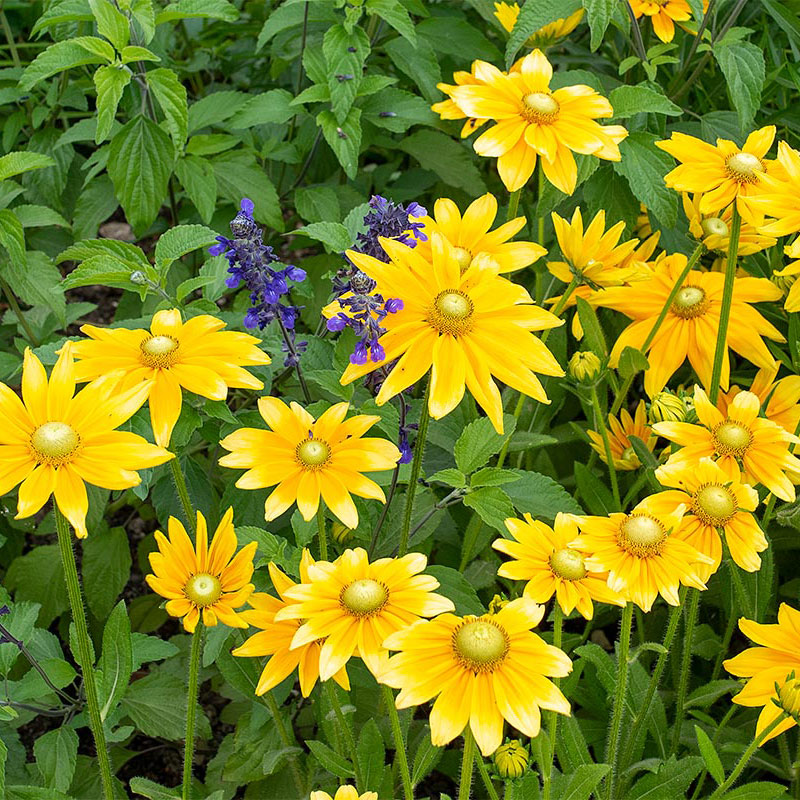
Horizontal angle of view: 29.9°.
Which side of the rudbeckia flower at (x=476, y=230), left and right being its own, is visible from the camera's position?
front

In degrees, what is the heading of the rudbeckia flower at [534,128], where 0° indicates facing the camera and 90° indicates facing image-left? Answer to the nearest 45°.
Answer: approximately 0°

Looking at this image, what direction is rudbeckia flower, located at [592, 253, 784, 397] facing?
toward the camera

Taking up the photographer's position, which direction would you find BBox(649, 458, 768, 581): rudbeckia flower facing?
facing the viewer

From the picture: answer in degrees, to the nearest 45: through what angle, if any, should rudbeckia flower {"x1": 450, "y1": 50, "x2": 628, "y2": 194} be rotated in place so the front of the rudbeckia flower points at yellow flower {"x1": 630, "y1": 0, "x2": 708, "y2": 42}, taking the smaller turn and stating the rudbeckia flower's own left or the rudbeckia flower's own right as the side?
approximately 180°
